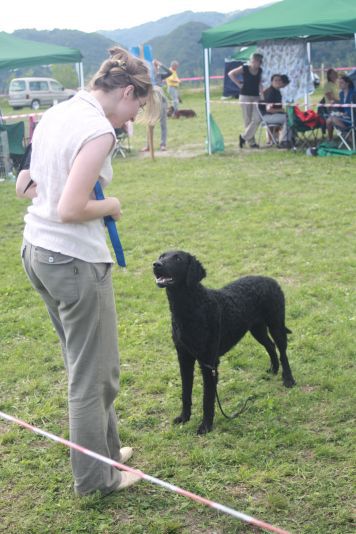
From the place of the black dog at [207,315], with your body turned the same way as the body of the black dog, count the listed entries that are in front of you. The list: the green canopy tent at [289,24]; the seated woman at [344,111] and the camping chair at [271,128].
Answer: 0

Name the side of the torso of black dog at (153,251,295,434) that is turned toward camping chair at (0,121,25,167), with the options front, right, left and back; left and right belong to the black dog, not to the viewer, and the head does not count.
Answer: right

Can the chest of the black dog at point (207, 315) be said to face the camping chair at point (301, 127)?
no

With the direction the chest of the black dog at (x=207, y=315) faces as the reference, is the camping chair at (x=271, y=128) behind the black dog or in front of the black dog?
behind

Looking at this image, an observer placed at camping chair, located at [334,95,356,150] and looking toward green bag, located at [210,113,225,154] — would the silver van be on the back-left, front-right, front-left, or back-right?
front-right

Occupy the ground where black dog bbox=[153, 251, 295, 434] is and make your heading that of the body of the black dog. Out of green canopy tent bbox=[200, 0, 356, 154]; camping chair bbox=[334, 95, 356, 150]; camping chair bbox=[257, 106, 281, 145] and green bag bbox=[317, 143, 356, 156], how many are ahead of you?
0

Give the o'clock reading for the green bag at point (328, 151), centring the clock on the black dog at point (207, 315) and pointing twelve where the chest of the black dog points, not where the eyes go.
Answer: The green bag is roughly at 5 o'clock from the black dog.

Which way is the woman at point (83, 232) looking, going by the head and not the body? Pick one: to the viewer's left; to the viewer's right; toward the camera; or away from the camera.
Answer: to the viewer's right

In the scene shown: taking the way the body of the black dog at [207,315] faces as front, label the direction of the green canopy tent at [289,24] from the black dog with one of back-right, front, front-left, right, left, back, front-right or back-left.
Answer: back-right

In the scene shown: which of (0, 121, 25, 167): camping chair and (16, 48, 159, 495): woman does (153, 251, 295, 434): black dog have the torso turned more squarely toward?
the woman

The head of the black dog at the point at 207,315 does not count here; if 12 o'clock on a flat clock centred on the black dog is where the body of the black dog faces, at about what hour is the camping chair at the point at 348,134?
The camping chair is roughly at 5 o'clock from the black dog.

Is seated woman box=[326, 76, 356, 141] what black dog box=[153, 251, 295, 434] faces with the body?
no

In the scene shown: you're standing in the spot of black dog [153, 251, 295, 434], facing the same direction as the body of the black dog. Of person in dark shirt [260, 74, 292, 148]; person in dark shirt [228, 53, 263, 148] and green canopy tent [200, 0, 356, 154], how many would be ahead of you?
0

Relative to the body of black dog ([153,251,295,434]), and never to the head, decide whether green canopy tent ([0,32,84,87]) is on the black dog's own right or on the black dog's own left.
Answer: on the black dog's own right

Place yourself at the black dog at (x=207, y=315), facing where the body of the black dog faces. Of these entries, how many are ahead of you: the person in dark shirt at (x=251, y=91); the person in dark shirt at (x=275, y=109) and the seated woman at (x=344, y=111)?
0
